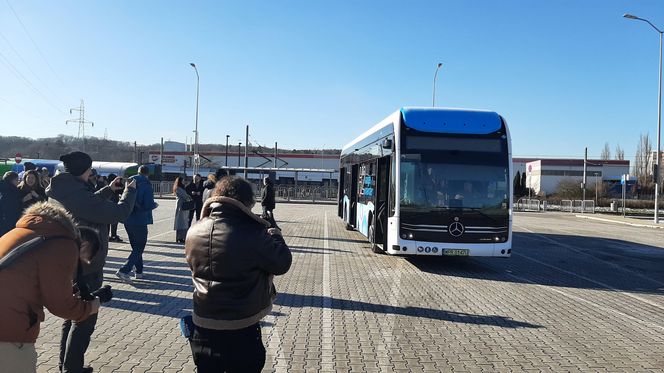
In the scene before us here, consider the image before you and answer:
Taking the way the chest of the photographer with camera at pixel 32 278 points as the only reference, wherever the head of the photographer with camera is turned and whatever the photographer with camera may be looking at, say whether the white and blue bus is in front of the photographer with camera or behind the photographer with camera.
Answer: in front

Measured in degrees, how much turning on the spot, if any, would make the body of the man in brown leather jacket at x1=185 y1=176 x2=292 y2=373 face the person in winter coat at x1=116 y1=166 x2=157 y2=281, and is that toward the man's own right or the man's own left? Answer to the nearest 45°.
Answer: approximately 45° to the man's own left

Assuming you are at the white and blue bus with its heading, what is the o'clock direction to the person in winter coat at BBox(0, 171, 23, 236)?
The person in winter coat is roughly at 2 o'clock from the white and blue bus.

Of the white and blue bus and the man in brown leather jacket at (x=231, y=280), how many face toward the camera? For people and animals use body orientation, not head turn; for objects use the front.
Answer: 1

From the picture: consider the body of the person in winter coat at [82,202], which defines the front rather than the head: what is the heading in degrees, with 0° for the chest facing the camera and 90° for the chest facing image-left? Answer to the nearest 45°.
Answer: approximately 225°

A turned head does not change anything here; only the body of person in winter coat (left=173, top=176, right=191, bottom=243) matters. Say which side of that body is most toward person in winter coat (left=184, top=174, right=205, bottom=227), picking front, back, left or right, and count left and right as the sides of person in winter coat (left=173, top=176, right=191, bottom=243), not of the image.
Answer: left

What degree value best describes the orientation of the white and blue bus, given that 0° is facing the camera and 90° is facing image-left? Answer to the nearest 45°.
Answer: approximately 0°

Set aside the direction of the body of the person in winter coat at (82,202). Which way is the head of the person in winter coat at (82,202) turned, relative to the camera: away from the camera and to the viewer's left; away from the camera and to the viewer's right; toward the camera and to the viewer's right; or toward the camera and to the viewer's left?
away from the camera and to the viewer's right

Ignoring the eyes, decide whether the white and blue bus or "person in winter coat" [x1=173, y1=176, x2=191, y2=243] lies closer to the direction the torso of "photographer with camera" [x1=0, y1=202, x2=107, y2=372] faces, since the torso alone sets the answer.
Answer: the white and blue bus

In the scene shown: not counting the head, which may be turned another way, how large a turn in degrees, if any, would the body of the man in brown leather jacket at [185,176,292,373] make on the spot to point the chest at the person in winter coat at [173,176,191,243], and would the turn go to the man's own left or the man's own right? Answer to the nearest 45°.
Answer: approximately 45° to the man's own left

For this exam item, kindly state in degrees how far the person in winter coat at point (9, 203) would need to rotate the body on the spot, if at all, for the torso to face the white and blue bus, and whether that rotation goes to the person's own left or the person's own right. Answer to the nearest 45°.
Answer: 0° — they already face it

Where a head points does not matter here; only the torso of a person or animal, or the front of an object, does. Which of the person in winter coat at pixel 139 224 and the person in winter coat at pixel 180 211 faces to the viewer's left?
the person in winter coat at pixel 139 224

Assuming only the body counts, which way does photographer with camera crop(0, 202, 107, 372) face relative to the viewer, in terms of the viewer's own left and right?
facing to the right of the viewer
